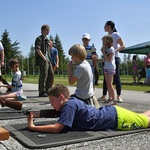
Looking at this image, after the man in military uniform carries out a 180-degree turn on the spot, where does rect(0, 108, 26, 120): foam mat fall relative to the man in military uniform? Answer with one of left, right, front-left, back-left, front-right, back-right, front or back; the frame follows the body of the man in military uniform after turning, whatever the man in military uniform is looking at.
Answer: back-left

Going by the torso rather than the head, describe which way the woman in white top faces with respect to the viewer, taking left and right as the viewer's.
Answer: facing to the left of the viewer

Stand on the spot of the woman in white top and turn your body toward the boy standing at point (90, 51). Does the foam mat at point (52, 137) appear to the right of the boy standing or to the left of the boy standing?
left

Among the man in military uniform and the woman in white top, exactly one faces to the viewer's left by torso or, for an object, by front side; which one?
the woman in white top

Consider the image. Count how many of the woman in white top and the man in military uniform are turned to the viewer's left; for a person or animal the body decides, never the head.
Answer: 1

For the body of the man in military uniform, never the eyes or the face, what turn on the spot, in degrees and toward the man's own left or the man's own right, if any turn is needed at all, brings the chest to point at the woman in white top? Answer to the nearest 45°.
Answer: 0° — they already face them

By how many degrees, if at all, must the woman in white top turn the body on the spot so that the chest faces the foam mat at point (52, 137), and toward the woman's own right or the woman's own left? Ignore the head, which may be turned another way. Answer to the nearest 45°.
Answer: approximately 90° to the woman's own left

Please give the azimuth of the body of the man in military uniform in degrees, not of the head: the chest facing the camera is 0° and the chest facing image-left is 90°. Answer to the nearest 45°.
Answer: approximately 315°

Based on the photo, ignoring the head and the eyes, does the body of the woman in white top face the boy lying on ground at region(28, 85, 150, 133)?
no

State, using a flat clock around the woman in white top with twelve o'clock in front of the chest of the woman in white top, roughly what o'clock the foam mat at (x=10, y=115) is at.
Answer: The foam mat is roughly at 10 o'clock from the woman in white top.

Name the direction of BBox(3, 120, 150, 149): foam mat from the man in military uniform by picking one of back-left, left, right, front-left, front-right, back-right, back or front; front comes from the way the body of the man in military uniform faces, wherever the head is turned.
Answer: front-right
